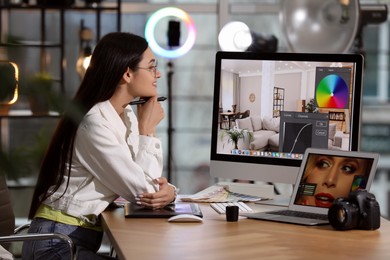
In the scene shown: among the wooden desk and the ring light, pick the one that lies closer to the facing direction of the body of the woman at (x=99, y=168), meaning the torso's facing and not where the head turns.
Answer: the wooden desk

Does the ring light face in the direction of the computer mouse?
yes

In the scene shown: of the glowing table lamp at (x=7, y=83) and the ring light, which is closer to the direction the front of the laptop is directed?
the glowing table lamp

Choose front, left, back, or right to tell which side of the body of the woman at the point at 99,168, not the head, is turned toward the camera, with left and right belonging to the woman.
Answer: right

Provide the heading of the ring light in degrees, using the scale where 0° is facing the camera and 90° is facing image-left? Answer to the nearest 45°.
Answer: approximately 0°

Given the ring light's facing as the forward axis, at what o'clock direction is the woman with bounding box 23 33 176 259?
The woman is roughly at 12 o'clock from the ring light.

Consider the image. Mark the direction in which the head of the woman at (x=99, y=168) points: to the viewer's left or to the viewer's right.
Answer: to the viewer's right

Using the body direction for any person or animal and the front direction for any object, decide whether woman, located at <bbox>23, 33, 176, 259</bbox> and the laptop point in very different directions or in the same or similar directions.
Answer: very different directions

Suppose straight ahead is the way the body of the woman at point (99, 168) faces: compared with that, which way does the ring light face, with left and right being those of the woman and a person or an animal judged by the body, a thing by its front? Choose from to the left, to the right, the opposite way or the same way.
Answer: to the right
